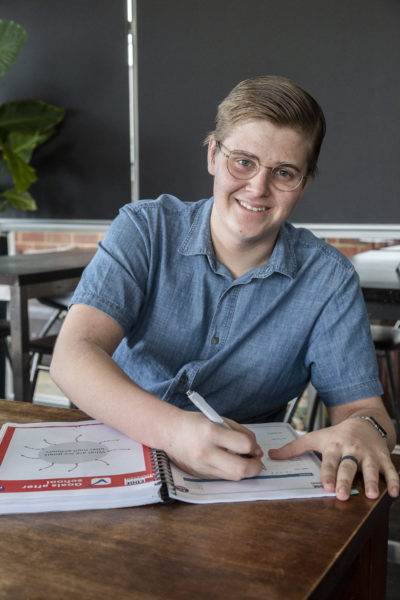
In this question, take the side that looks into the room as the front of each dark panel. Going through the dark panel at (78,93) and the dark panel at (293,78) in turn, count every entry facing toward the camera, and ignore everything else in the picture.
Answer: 2

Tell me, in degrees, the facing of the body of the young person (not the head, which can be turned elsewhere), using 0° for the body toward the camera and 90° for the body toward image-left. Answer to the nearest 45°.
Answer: approximately 0°

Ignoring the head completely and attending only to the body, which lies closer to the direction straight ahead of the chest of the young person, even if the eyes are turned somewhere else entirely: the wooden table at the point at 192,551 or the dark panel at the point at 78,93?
the wooden table

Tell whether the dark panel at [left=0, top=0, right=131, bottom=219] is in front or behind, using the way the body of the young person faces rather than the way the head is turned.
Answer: behind

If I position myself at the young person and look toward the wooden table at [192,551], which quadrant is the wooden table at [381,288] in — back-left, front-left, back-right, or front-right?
back-left

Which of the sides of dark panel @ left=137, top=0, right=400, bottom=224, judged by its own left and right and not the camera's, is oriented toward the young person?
front

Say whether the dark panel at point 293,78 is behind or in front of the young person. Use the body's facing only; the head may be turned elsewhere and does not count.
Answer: behind

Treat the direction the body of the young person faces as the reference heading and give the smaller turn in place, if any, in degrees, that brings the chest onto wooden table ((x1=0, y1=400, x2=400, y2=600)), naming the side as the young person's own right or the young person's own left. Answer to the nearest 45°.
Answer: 0° — they already face it

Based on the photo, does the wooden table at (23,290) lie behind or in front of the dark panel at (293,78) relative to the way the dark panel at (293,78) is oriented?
in front

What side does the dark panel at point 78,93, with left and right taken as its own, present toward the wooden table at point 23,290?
front

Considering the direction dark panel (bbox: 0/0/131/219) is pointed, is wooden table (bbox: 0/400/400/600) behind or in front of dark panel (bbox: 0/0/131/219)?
in front
